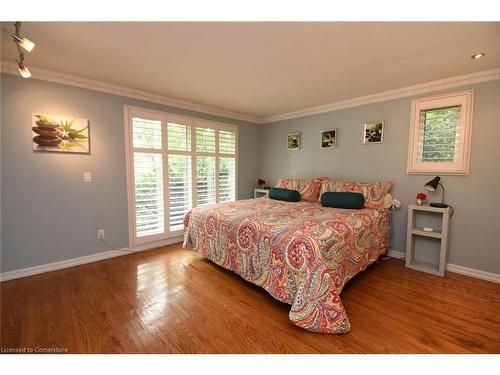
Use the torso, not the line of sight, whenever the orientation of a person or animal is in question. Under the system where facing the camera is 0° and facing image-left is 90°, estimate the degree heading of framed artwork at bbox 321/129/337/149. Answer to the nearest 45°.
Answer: approximately 45°

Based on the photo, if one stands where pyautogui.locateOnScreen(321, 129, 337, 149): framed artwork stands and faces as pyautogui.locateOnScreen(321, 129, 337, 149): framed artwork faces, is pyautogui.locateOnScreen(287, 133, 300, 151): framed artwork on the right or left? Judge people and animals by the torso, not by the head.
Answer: on its right

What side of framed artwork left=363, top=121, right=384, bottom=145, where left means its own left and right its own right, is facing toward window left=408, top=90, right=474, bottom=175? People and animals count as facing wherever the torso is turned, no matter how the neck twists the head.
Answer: left

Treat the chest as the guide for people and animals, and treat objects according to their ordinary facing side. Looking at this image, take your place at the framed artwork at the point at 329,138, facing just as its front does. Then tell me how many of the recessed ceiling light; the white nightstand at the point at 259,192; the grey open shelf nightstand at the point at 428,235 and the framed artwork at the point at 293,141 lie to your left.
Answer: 2

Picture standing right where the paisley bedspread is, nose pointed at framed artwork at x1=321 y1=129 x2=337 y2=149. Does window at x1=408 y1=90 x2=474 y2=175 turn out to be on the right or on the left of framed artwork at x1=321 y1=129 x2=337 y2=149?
right

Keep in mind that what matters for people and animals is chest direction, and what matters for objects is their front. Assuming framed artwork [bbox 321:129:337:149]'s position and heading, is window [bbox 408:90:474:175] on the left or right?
on its left

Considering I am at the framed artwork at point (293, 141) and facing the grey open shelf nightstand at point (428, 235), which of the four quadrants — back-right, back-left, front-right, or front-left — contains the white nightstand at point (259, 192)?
back-right

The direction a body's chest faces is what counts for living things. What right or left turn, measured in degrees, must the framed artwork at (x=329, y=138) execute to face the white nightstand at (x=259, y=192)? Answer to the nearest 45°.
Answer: approximately 45° to its right

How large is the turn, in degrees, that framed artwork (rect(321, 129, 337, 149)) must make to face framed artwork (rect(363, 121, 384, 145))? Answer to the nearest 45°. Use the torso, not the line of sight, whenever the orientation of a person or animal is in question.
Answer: approximately 90° to its left

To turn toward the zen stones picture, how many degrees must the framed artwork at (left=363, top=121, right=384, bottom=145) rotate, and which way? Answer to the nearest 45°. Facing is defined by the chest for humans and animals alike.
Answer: approximately 45° to its right

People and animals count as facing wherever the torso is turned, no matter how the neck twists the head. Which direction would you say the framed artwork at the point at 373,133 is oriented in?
toward the camera

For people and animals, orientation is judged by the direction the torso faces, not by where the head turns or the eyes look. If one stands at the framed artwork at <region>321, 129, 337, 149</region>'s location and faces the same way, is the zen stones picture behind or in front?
in front

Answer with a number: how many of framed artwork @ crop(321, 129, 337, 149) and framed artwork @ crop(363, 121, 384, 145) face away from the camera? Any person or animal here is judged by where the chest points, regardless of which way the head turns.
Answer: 0

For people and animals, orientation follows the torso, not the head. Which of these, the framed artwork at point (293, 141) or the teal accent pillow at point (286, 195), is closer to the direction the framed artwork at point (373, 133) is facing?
the teal accent pillow
